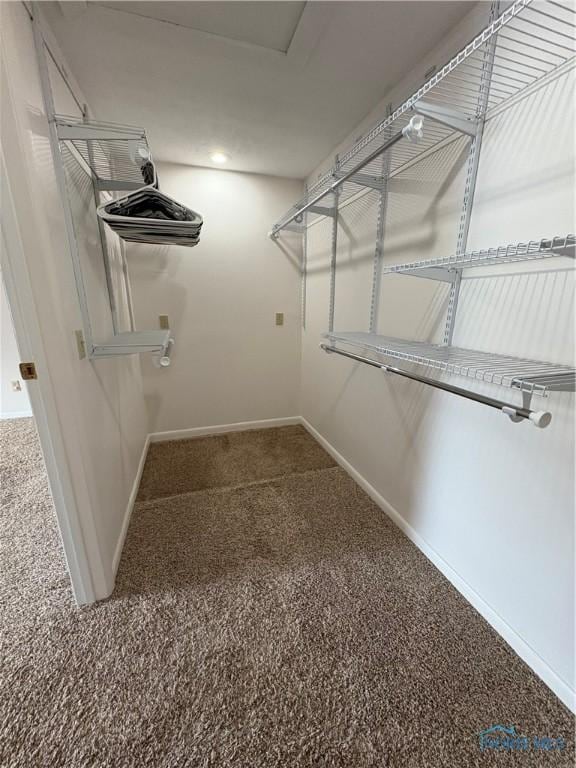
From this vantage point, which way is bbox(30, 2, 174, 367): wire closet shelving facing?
to the viewer's right
